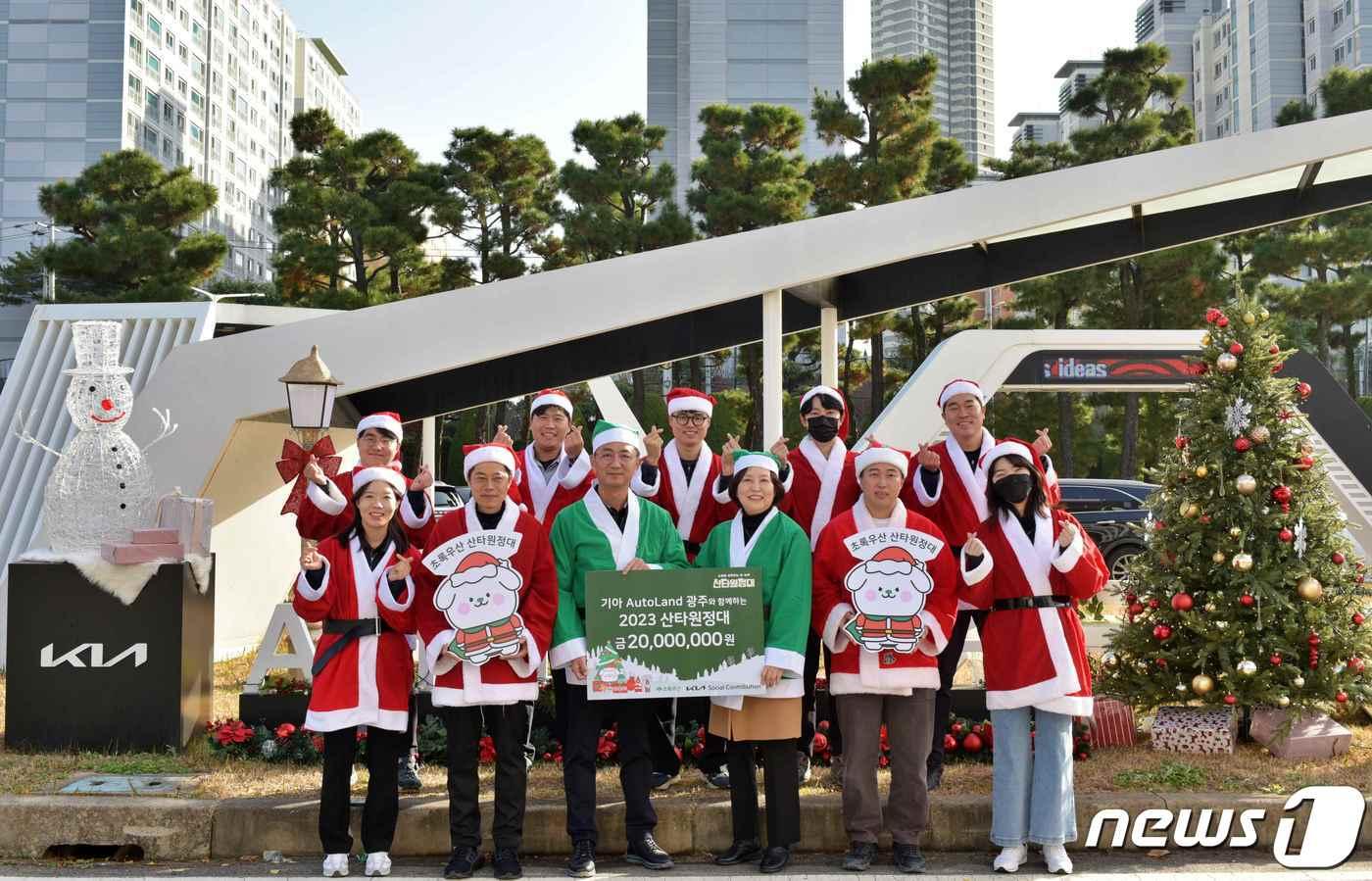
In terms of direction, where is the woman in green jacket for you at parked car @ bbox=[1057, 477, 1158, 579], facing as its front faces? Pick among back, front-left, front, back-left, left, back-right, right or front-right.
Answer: left

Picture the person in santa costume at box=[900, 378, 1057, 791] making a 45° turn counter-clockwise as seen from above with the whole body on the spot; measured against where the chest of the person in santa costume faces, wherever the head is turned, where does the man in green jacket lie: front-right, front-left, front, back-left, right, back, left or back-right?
right

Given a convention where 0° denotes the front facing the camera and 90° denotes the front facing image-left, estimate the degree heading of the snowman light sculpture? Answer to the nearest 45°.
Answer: approximately 315°

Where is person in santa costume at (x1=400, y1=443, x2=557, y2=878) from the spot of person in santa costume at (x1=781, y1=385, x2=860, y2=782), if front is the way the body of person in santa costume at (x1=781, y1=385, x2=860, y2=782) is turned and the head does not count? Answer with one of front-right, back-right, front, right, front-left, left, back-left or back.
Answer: front-right

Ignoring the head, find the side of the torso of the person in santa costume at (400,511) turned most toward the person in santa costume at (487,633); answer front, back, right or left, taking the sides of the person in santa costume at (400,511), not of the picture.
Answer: front

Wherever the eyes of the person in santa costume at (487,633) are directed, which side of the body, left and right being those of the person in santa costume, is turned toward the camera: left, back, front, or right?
front

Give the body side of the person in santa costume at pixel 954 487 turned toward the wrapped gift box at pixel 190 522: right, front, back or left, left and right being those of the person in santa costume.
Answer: right

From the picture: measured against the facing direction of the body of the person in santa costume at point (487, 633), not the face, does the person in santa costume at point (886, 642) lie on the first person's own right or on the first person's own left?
on the first person's own left

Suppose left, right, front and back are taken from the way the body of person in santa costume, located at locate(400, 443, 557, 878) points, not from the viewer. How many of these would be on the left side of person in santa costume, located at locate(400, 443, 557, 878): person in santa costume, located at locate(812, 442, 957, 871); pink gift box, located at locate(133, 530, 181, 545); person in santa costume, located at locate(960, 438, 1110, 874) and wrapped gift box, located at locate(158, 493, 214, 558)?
2

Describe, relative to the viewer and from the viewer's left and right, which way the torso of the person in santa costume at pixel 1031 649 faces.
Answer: facing the viewer

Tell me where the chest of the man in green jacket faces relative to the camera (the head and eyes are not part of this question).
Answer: toward the camera
